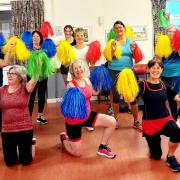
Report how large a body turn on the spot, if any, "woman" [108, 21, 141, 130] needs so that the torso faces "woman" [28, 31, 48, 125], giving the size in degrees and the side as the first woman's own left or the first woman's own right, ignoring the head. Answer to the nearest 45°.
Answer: approximately 90° to the first woman's own right

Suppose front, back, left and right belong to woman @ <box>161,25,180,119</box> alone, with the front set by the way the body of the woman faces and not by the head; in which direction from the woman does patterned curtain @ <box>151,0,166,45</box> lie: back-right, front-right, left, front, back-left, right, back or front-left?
back-right

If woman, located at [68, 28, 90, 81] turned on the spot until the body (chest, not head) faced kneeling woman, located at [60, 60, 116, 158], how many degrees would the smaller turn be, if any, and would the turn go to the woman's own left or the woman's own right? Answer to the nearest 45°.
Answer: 0° — they already face them

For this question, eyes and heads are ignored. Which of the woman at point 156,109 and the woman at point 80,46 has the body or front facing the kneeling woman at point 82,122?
the woman at point 80,46

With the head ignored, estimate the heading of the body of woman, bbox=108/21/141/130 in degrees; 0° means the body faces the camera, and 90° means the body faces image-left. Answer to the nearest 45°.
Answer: approximately 0°

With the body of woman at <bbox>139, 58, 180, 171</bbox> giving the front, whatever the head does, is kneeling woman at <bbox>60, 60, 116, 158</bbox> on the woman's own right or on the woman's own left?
on the woman's own right

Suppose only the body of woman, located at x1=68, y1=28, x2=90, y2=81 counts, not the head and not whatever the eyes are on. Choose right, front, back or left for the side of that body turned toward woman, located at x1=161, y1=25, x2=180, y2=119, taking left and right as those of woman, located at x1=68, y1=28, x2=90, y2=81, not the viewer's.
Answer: left
